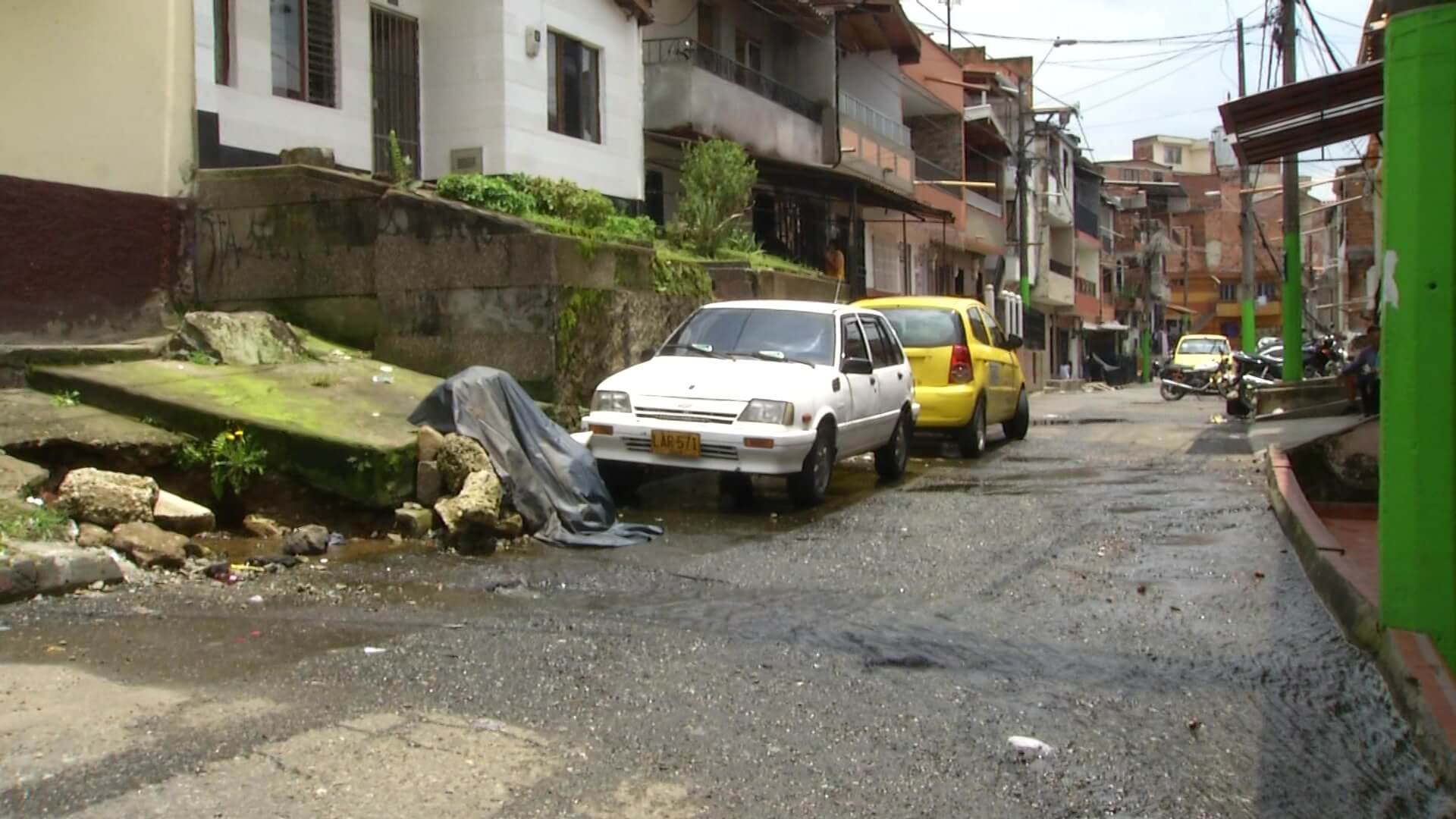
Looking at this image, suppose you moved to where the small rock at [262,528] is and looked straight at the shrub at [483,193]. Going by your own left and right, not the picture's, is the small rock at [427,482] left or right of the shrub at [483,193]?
right

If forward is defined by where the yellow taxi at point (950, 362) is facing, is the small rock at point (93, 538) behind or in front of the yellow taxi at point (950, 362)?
behind

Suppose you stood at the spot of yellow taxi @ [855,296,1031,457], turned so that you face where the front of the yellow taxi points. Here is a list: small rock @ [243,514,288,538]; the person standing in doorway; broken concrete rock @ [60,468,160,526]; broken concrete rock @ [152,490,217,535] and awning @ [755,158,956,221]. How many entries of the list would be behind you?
3

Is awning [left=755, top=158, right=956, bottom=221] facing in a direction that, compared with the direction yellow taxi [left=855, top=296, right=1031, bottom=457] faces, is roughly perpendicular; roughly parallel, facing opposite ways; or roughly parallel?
roughly perpendicular

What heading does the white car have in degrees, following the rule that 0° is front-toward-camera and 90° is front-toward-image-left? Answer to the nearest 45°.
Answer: approximately 45°

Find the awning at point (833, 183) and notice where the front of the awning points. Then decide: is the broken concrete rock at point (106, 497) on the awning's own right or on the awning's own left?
on the awning's own right

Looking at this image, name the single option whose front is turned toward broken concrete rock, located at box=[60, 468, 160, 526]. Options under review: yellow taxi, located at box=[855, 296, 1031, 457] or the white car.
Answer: the white car

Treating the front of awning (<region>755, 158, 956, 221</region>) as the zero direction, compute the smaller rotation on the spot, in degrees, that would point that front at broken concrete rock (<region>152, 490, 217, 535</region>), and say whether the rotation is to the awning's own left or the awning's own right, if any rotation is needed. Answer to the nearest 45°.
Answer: approximately 45° to the awning's own right

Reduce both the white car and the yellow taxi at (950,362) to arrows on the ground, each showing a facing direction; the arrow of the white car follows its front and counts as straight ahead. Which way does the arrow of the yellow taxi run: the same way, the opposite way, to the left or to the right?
the opposite way

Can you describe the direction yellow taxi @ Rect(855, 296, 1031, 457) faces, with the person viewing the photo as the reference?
facing away from the viewer and to the right of the viewer

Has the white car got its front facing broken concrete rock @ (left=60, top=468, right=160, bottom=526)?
yes

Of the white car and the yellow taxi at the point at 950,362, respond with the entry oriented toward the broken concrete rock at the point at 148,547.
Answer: the white car

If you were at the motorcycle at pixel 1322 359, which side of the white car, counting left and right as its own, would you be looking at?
back

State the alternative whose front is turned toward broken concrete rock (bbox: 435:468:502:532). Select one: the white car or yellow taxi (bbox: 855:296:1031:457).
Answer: the white car

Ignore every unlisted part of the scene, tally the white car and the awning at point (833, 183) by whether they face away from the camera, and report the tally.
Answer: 0

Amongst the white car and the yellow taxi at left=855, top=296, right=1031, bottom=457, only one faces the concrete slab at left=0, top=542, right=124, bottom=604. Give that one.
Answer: the white car

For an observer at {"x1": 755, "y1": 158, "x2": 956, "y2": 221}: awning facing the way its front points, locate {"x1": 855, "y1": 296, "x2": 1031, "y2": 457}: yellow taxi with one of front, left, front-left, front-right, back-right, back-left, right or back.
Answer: front-right

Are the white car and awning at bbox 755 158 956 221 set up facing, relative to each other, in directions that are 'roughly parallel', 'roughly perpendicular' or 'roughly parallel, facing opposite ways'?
roughly perpendicular

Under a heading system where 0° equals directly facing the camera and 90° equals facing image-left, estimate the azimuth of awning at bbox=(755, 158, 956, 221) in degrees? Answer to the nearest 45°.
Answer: approximately 315°

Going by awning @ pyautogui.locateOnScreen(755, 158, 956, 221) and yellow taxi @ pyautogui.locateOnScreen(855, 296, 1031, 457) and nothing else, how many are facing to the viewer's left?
0

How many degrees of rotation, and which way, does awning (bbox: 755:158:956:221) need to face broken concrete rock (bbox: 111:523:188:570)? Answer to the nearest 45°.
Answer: approximately 45° to its right
